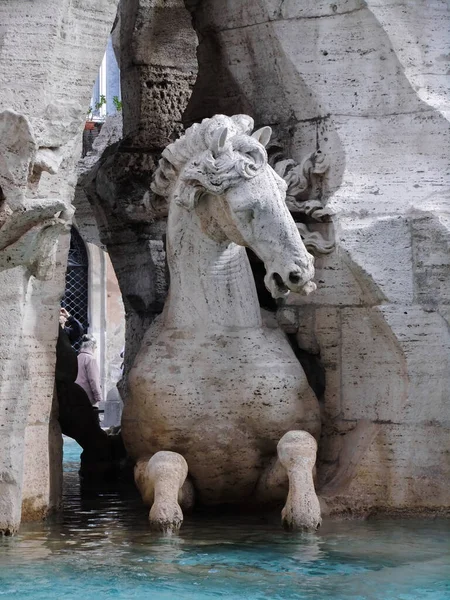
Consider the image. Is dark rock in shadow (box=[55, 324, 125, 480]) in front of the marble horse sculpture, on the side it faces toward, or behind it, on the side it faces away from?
behind

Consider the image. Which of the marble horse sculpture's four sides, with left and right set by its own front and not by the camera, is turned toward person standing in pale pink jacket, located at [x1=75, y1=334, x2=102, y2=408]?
back

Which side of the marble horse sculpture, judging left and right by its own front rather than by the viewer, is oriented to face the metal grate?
back

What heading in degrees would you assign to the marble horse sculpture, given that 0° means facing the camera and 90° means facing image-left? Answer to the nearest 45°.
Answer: approximately 0°

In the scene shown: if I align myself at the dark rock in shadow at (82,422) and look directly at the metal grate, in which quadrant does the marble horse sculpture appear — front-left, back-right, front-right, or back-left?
back-right
